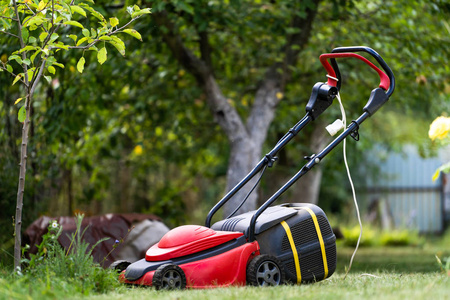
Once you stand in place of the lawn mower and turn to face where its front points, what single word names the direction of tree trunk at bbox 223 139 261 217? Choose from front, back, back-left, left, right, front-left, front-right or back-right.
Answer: back-right

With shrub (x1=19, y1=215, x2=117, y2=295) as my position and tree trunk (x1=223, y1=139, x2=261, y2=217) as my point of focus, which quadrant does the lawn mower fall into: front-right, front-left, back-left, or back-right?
front-right

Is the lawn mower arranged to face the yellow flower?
no

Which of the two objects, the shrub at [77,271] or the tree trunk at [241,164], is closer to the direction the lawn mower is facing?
the shrub

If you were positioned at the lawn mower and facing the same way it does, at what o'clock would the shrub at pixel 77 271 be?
The shrub is roughly at 1 o'clock from the lawn mower.

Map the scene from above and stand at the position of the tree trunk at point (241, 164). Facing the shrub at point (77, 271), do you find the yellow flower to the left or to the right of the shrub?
left

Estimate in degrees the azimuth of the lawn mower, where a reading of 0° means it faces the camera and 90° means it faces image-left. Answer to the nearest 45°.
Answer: approximately 45°

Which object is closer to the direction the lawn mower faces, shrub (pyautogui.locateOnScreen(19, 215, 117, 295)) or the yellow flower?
the shrub
